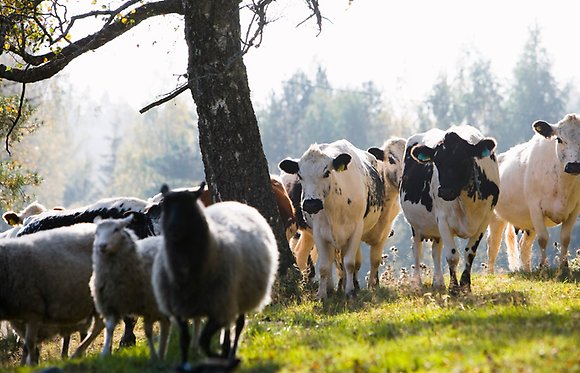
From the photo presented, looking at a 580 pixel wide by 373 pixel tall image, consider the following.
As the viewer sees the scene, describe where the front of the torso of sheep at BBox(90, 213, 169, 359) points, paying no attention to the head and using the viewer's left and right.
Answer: facing the viewer and to the left of the viewer

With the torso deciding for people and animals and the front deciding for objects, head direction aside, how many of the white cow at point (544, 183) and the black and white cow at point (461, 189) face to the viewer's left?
0

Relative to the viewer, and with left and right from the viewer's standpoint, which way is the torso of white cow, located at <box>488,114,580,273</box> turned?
facing the viewer and to the right of the viewer

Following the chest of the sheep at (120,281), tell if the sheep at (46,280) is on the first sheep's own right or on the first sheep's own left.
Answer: on the first sheep's own right

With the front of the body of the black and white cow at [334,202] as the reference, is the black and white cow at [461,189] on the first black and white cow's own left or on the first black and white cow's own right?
on the first black and white cow's own left

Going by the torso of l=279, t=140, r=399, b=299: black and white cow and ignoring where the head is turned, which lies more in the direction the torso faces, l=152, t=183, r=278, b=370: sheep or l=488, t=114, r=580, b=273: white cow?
the sheep

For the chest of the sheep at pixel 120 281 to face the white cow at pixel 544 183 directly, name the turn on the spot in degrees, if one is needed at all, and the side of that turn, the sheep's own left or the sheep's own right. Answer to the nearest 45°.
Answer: approximately 180°

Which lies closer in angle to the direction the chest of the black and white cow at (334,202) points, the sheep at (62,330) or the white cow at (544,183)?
the sheep
